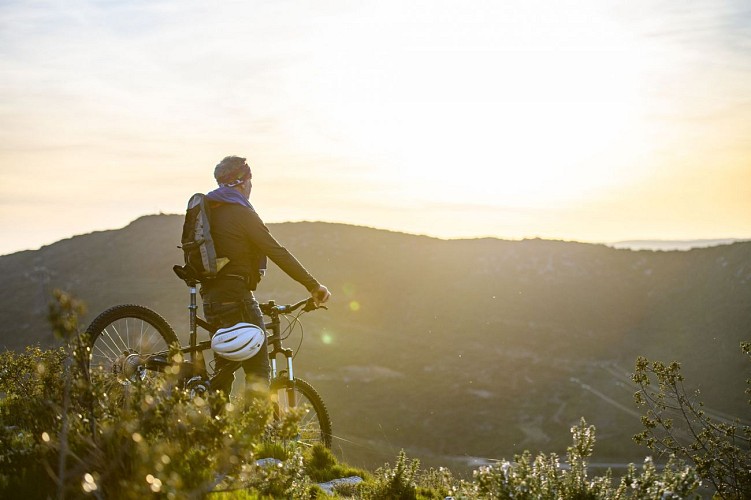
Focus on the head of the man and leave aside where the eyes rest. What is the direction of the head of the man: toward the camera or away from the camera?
away from the camera

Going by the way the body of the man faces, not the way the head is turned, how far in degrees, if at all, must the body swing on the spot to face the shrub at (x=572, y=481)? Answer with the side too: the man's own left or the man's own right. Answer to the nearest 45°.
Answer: approximately 90° to the man's own right

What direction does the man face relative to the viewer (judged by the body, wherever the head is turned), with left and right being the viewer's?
facing away from the viewer and to the right of the viewer
